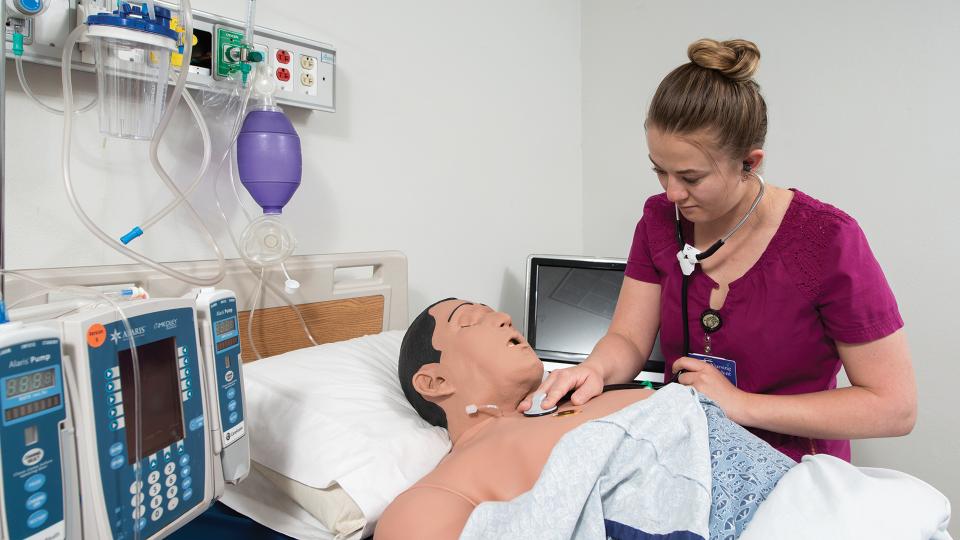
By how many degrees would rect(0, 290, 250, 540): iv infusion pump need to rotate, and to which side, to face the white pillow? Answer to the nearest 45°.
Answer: approximately 90° to its left

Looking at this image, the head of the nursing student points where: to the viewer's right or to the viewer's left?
to the viewer's left

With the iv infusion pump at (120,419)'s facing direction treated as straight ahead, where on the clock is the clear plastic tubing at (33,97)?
The clear plastic tubing is roughly at 7 o'clock from the iv infusion pump.

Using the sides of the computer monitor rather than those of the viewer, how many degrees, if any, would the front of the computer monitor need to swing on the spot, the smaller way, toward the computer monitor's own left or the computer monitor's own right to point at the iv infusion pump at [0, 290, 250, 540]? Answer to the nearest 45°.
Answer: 0° — it already faces it

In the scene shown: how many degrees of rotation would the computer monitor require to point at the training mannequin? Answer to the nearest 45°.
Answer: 0° — it already faces it

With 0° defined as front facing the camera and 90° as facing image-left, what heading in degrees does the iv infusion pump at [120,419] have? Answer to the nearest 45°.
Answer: approximately 315°

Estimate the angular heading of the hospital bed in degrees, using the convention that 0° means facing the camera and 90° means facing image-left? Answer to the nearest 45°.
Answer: approximately 315°

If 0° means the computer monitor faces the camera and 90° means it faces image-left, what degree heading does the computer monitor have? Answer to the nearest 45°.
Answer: approximately 0°
